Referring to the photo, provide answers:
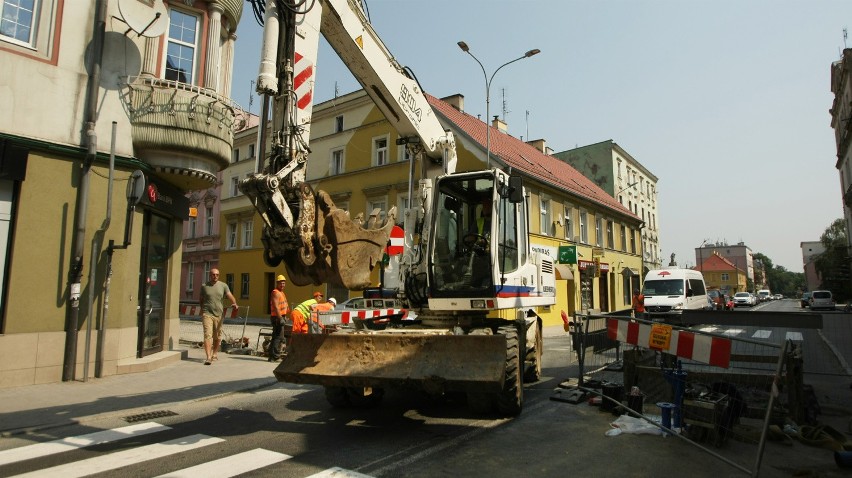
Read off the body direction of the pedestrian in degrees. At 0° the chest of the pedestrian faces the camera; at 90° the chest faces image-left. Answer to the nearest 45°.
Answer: approximately 0°

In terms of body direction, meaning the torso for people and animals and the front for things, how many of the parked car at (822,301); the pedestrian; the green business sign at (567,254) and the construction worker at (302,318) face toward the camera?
2

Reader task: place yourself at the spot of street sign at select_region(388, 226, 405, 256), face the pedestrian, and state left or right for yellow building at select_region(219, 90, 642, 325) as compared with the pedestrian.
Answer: right

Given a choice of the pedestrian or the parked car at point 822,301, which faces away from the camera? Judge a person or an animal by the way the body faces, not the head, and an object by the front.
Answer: the parked car

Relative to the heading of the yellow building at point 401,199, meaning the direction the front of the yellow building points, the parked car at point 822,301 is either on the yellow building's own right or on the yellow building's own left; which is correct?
on the yellow building's own left

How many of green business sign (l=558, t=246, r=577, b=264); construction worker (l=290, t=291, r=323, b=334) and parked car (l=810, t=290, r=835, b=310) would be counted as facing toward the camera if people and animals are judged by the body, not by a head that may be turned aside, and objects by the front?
1

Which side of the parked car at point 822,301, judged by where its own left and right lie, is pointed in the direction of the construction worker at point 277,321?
back

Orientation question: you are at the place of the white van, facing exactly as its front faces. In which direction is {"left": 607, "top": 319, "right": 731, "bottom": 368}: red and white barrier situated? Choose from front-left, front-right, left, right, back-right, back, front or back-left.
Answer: front-left

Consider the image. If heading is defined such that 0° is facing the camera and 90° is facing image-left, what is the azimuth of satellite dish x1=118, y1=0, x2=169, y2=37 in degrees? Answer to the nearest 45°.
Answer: approximately 315°

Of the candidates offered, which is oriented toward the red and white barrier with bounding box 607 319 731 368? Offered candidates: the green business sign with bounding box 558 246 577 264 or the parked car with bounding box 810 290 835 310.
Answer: the green business sign

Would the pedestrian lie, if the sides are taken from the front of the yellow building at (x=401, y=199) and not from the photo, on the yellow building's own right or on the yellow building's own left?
on the yellow building's own right

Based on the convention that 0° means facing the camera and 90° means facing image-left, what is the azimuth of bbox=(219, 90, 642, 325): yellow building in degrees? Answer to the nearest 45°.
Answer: approximately 315°

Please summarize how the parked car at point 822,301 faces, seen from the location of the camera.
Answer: facing away from the viewer
